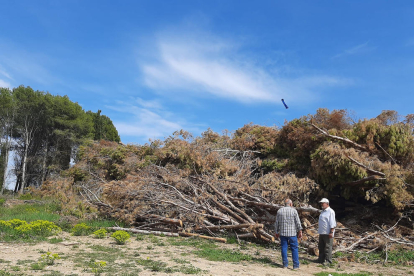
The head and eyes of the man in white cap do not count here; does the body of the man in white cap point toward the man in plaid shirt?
yes

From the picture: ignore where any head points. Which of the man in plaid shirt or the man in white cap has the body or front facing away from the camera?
the man in plaid shirt

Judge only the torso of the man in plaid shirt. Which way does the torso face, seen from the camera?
away from the camera

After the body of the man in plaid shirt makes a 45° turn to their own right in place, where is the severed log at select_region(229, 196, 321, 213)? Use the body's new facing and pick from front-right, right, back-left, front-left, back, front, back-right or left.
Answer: front-left

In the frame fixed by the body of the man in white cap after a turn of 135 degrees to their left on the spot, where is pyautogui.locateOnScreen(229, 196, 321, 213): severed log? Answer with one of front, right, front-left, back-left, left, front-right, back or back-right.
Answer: back-left

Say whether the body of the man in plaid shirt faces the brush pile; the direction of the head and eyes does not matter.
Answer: yes

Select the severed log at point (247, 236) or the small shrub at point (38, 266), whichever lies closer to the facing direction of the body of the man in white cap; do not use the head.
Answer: the small shrub

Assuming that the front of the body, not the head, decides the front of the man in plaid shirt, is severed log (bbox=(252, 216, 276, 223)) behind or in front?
in front

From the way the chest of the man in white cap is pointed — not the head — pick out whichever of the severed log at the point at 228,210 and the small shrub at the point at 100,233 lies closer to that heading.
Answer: the small shrub

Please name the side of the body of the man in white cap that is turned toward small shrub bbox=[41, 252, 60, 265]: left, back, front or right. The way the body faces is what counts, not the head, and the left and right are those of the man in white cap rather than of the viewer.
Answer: front

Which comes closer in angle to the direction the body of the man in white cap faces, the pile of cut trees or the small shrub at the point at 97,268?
the small shrub

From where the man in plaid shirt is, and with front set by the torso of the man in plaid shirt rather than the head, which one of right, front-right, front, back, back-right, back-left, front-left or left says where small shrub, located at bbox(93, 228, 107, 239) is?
left

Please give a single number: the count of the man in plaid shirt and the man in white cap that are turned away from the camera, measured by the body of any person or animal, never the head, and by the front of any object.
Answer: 1

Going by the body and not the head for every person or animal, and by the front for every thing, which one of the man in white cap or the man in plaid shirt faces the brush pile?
the man in plaid shirt

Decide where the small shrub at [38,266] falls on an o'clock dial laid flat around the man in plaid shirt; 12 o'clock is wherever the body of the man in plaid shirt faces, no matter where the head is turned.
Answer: The small shrub is roughly at 8 o'clock from the man in plaid shirt.
